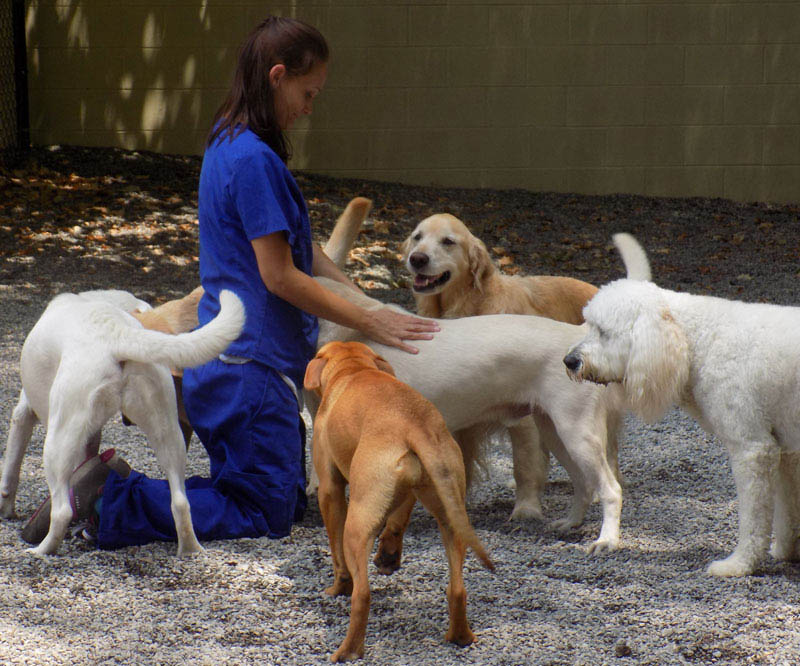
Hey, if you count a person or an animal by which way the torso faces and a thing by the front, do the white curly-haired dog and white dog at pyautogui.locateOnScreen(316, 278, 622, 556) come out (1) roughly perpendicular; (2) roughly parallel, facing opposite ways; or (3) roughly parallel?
roughly parallel

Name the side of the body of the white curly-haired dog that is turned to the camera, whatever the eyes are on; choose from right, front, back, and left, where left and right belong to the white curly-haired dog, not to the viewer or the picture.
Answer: left

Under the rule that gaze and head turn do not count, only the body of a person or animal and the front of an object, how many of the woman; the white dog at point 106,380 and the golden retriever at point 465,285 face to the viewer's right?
1

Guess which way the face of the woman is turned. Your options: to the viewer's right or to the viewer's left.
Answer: to the viewer's right

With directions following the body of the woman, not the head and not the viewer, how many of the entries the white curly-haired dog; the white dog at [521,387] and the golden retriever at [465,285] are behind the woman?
0

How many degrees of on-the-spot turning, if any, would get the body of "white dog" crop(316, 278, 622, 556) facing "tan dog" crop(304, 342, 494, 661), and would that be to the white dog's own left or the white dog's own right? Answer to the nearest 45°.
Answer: approximately 90° to the white dog's own left

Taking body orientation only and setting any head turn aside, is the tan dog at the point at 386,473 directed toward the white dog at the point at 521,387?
no

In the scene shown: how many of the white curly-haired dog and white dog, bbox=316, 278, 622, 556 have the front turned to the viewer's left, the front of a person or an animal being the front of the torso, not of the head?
2

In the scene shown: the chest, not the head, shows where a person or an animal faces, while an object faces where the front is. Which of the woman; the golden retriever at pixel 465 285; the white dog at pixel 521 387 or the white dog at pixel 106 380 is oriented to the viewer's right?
the woman

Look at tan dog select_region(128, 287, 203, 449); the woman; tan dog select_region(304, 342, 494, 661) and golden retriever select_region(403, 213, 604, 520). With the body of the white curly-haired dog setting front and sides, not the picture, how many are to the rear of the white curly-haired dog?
0

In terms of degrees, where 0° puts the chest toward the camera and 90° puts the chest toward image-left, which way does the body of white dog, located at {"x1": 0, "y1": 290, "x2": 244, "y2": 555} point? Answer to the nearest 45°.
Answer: approximately 135°

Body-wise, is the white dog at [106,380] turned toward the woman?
no

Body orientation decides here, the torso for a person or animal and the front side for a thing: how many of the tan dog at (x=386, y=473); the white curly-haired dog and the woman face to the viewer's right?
1

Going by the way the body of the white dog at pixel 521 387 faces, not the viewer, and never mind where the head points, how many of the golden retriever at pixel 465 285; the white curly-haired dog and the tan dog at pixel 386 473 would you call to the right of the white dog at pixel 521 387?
1

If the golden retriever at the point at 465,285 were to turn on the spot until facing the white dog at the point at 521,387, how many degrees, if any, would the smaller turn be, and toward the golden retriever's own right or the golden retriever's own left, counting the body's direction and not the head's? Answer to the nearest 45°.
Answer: approximately 45° to the golden retriever's own left

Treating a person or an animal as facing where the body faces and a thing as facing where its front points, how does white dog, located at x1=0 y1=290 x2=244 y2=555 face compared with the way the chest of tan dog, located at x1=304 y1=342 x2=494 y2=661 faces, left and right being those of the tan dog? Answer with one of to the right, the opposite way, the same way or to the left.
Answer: the same way

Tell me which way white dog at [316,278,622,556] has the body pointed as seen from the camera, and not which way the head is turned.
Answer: to the viewer's left

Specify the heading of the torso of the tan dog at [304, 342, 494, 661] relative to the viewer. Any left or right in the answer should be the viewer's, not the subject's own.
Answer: facing away from the viewer and to the left of the viewer

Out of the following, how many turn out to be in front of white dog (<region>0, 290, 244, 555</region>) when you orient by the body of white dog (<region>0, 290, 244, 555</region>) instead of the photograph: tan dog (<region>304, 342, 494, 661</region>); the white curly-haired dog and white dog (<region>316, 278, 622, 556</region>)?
0

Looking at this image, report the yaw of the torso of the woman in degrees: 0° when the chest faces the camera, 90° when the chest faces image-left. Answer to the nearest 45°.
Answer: approximately 270°
